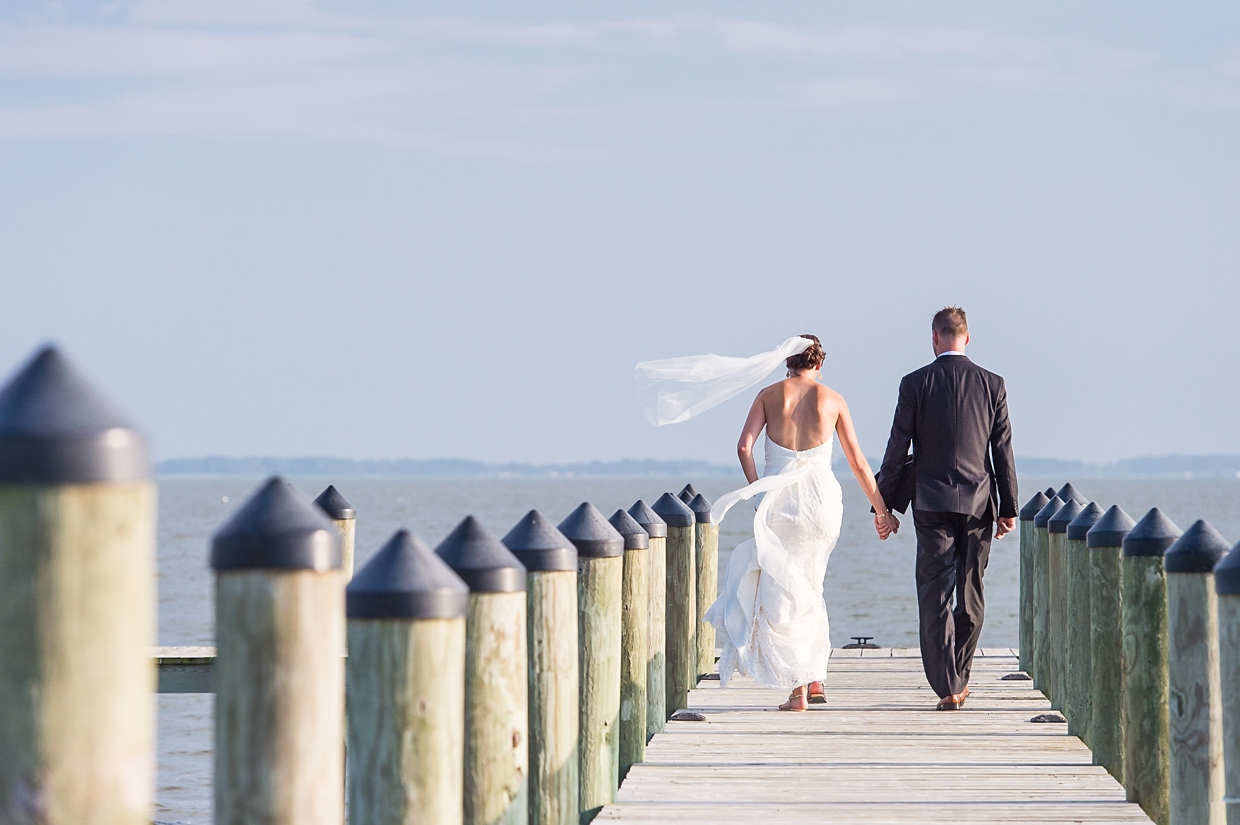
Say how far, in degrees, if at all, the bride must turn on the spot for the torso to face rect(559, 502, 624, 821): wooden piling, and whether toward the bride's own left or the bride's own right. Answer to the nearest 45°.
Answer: approximately 180°

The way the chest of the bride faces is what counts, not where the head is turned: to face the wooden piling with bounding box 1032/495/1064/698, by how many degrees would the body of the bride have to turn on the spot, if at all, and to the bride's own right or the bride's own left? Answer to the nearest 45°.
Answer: approximately 45° to the bride's own right

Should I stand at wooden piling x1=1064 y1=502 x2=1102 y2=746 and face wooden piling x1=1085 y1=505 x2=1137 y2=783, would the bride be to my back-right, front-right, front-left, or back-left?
back-right

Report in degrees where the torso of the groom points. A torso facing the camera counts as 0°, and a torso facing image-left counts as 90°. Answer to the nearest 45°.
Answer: approximately 180°

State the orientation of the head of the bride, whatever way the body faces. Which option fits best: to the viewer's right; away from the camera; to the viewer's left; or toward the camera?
away from the camera

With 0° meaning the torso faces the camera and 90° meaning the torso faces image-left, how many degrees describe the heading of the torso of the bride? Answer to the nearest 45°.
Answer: approximately 180°

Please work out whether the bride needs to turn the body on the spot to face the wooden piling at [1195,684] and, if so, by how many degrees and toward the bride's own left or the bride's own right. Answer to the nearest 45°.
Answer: approximately 180°

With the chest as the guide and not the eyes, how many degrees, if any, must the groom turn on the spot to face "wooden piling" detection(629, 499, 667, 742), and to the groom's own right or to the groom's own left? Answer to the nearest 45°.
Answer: approximately 135° to the groom's own left

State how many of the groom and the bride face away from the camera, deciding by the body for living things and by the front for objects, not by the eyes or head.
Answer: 2

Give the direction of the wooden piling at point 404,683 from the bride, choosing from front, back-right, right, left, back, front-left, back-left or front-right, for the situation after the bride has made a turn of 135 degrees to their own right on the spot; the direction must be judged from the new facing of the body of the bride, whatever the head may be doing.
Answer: front-right

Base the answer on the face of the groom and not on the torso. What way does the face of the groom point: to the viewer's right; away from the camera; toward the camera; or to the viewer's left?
away from the camera

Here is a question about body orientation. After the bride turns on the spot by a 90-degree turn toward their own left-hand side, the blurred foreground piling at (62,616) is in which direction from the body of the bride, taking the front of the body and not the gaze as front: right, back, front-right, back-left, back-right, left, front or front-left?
left

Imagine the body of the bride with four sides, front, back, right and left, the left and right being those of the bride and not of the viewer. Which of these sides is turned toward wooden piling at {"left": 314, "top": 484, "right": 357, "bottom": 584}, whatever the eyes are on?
left
